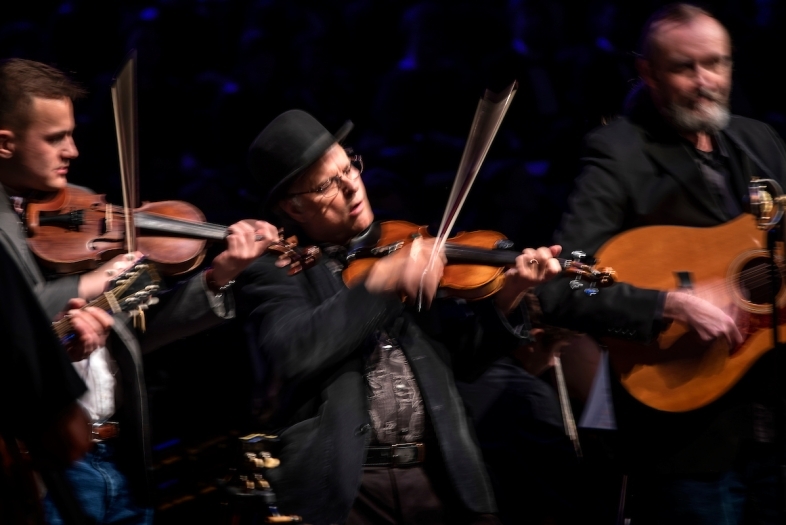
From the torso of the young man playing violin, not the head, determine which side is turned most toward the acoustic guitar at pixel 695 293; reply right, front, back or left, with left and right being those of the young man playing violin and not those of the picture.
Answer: front

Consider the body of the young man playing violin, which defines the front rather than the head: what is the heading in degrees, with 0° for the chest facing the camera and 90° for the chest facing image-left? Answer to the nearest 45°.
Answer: approximately 315°

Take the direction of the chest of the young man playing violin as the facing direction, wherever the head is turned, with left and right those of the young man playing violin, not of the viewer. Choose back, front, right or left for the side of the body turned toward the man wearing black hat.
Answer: front

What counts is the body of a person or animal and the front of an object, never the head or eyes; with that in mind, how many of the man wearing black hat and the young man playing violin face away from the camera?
0

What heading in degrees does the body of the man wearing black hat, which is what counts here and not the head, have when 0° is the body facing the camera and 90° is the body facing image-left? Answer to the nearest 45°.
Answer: approximately 315°

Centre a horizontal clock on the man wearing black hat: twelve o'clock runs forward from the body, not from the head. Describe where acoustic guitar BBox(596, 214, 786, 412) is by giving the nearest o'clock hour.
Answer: The acoustic guitar is roughly at 10 o'clock from the man wearing black hat.

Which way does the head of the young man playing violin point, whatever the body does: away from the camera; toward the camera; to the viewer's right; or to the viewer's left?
to the viewer's right
